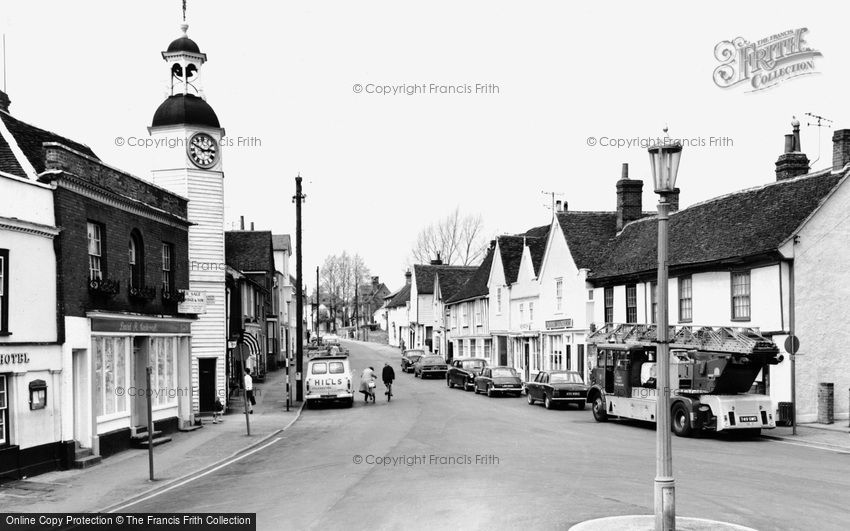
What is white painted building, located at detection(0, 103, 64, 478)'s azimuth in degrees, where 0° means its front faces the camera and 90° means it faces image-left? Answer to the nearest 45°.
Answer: approximately 315°

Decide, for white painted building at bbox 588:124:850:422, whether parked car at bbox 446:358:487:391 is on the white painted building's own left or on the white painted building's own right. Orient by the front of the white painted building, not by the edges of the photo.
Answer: on the white painted building's own right

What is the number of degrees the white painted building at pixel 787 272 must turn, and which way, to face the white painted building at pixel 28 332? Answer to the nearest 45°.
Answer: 0° — it already faces it

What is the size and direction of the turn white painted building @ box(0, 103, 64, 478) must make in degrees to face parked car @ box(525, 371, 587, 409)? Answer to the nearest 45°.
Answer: approximately 90° to its left
